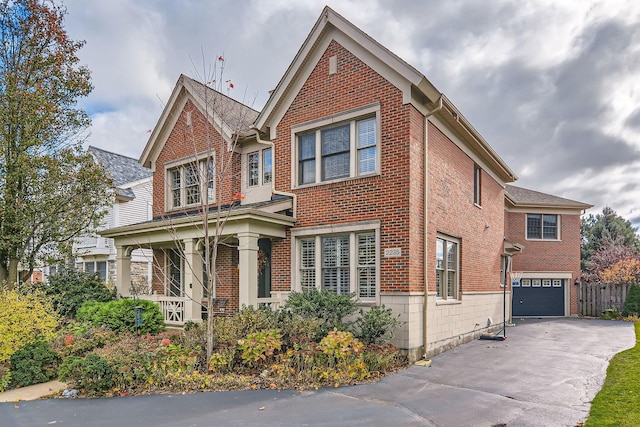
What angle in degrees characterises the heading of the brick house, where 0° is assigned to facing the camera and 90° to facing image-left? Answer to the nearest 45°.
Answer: approximately 45°

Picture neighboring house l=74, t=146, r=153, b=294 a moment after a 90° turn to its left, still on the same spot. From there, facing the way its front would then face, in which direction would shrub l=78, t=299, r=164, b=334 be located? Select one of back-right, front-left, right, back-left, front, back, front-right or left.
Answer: front-right

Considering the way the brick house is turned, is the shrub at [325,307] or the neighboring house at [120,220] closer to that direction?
the shrub

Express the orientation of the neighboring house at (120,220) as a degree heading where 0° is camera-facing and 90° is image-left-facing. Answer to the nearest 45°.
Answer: approximately 45°

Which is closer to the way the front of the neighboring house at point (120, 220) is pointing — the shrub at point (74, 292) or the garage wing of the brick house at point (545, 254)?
the shrub

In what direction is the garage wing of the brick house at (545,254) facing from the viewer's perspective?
toward the camera

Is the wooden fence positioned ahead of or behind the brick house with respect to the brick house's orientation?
behind

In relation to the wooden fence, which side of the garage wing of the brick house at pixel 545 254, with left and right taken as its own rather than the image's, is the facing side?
left

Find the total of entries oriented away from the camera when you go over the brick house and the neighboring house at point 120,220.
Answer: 0
